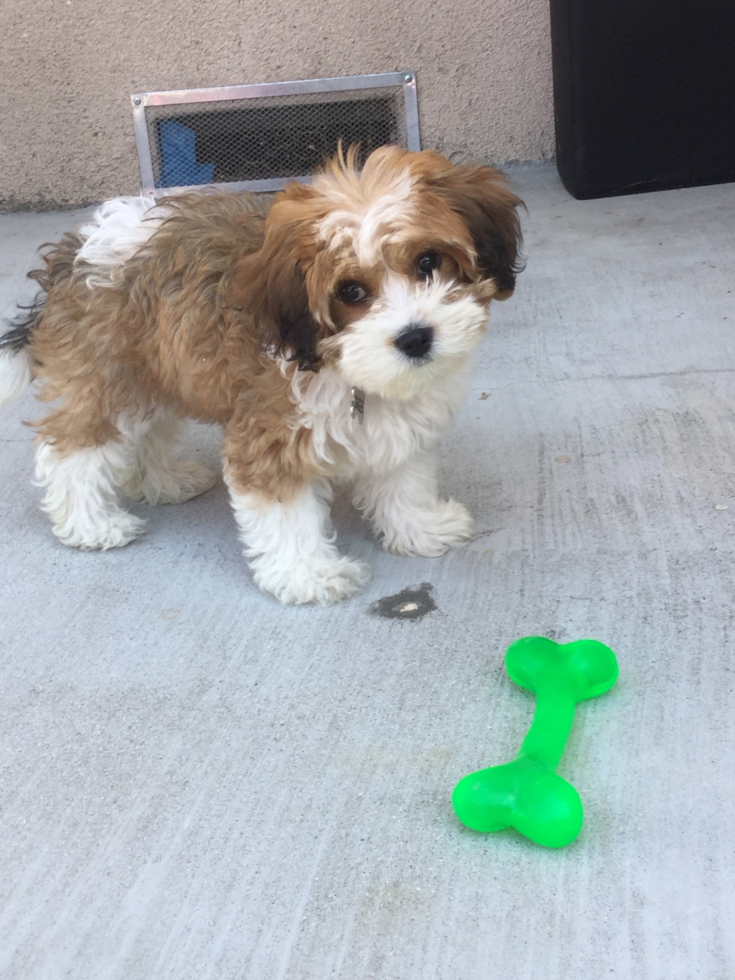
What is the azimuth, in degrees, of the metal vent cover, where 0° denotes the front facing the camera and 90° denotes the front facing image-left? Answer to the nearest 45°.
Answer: approximately 0°

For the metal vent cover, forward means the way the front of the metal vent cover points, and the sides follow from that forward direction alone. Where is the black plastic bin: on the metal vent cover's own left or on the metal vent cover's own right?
on the metal vent cover's own left

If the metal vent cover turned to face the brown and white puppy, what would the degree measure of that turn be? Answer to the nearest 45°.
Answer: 0° — it already faces it

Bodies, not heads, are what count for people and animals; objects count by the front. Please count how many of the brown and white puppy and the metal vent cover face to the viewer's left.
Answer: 0

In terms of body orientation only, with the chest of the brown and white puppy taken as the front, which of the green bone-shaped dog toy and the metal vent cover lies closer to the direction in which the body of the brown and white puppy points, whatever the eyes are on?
the green bone-shaped dog toy

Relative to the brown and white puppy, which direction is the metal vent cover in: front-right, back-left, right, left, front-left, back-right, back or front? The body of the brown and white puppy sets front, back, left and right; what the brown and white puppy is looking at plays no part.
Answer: back-left

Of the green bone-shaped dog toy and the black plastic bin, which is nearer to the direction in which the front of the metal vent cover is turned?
the green bone-shaped dog toy

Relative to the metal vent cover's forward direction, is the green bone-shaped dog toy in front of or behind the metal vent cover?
in front
